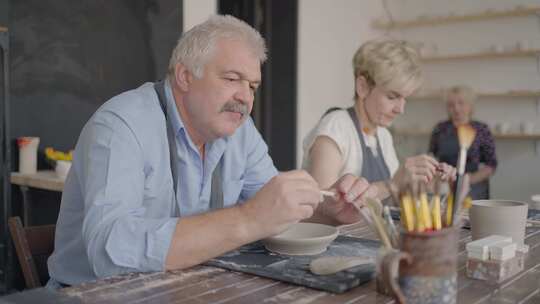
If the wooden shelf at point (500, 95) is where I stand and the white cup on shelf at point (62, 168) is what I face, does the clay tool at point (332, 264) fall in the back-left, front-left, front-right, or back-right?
front-left

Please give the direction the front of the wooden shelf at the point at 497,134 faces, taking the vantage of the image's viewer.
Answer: facing the viewer

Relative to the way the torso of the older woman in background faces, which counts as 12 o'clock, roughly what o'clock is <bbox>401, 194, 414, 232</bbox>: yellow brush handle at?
The yellow brush handle is roughly at 12 o'clock from the older woman in background.

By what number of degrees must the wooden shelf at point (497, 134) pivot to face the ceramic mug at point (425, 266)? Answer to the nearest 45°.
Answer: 0° — it already faces it

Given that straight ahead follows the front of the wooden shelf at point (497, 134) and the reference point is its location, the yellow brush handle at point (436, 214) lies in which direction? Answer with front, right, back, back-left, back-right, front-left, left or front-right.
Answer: front

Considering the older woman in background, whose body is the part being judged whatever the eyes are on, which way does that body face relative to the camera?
toward the camera

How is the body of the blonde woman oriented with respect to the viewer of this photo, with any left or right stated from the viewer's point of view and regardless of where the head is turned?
facing the viewer and to the right of the viewer

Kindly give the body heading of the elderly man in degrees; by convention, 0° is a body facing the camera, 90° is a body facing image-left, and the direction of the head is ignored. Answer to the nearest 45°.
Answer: approximately 315°

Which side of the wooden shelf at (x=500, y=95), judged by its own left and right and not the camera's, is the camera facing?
front

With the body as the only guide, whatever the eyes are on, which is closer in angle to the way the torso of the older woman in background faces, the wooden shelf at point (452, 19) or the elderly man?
the elderly man

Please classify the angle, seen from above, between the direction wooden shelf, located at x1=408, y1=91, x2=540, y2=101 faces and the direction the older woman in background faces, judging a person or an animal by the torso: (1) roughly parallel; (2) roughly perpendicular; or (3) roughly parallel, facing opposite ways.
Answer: roughly parallel

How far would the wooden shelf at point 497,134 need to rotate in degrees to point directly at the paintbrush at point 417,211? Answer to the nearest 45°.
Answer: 0° — it already faces it

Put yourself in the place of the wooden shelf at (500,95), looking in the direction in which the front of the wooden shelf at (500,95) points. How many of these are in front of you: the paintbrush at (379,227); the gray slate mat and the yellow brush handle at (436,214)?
3

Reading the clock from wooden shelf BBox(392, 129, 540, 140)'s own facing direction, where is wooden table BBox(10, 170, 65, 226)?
The wooden table is roughly at 1 o'clock from the wooden shelf.

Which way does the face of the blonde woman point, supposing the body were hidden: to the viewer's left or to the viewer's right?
to the viewer's right
